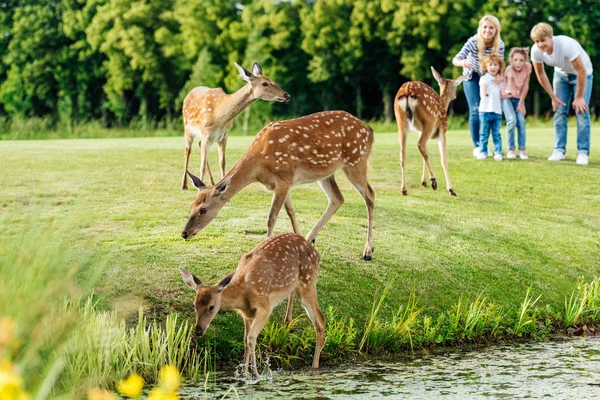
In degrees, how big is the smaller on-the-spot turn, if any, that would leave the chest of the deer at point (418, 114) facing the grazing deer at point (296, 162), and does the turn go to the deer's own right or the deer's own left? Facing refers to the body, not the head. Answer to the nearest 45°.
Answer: approximately 135° to the deer's own right

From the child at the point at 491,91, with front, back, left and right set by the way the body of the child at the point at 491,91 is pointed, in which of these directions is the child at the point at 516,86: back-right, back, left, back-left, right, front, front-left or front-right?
back-left

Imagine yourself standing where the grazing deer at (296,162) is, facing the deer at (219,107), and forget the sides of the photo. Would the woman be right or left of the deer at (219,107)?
right

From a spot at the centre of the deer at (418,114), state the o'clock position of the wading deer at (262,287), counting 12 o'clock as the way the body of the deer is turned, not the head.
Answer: The wading deer is roughly at 5 o'clock from the deer.

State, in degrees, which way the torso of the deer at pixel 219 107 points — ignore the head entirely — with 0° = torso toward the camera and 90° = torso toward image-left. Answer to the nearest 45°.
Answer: approximately 315°

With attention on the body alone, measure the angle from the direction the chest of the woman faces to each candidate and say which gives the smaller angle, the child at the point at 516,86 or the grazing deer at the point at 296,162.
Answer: the grazing deer

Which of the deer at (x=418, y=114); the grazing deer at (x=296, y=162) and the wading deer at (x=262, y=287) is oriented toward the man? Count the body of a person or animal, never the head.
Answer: the deer

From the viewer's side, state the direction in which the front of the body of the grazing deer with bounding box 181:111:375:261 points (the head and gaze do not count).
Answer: to the viewer's left

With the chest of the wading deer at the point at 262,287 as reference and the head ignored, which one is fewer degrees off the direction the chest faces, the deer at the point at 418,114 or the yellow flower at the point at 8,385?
the yellow flower

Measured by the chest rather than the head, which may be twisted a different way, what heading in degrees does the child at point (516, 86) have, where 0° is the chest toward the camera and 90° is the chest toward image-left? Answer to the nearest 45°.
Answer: approximately 0°

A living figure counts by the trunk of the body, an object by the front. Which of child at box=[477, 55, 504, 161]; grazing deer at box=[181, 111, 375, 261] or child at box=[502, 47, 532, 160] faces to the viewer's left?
the grazing deer

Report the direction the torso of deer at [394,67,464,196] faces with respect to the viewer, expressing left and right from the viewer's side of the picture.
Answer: facing away from the viewer and to the right of the viewer
